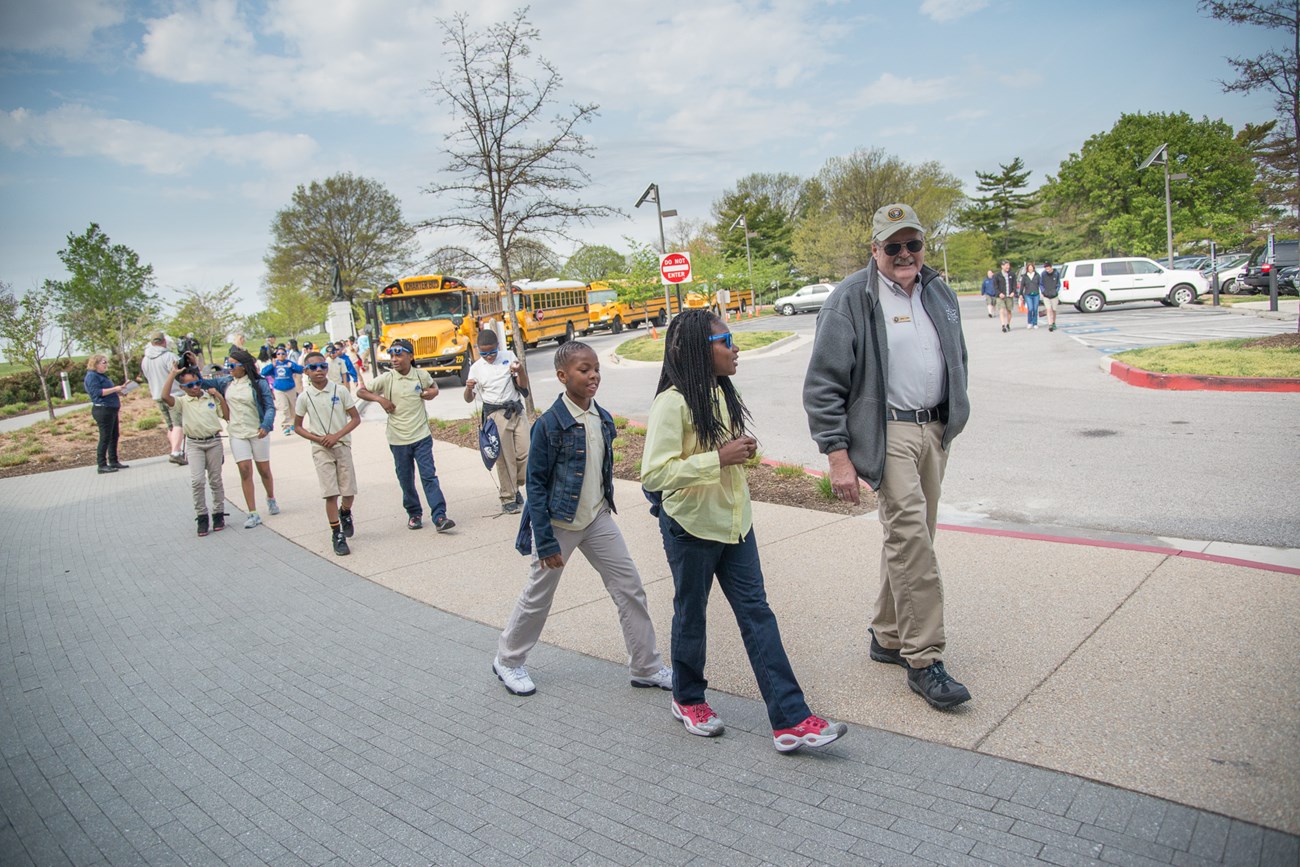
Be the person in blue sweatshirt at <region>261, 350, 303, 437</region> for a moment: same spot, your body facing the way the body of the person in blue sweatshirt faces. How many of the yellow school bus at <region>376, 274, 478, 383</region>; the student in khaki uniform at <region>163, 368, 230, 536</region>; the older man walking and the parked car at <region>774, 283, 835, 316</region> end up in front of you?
2

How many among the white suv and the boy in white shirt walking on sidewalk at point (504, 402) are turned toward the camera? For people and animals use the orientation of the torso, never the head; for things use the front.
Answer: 1

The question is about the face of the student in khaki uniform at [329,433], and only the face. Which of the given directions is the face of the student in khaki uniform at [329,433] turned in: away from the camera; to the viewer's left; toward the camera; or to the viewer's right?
toward the camera

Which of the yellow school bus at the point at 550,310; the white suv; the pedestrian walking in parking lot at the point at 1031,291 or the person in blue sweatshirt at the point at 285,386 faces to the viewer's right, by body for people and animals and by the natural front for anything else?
the white suv

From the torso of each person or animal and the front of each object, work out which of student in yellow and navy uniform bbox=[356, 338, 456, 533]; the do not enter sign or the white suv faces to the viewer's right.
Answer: the white suv

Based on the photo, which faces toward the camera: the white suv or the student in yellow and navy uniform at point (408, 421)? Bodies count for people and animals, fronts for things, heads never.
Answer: the student in yellow and navy uniform

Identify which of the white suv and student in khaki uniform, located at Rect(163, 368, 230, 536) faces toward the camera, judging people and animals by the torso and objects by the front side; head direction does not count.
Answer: the student in khaki uniform

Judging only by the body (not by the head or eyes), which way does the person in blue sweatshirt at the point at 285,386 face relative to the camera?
toward the camera

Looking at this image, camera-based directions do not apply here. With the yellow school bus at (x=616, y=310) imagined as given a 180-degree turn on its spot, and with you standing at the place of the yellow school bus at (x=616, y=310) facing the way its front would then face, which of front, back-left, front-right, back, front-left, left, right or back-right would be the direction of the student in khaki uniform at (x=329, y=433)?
back-right

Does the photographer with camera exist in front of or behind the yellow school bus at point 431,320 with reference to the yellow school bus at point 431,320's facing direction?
in front

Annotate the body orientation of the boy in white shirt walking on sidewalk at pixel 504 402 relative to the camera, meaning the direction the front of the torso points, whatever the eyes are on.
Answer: toward the camera

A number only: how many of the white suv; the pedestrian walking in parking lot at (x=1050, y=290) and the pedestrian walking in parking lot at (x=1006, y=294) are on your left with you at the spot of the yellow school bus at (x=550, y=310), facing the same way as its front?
3

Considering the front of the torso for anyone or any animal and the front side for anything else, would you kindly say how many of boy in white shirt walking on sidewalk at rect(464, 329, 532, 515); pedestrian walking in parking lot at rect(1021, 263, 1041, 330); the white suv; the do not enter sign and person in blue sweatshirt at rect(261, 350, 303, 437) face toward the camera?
4

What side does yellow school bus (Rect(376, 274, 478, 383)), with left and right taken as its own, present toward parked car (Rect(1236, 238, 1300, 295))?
left

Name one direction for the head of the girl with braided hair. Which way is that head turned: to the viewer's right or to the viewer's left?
to the viewer's right

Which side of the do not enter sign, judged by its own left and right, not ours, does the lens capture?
front

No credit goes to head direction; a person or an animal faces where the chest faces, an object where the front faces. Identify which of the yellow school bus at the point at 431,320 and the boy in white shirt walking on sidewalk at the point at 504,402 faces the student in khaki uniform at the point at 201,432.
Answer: the yellow school bus

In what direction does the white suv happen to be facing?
to the viewer's right

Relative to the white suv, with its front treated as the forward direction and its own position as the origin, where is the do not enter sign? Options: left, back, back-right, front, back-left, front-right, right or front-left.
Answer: back-right
